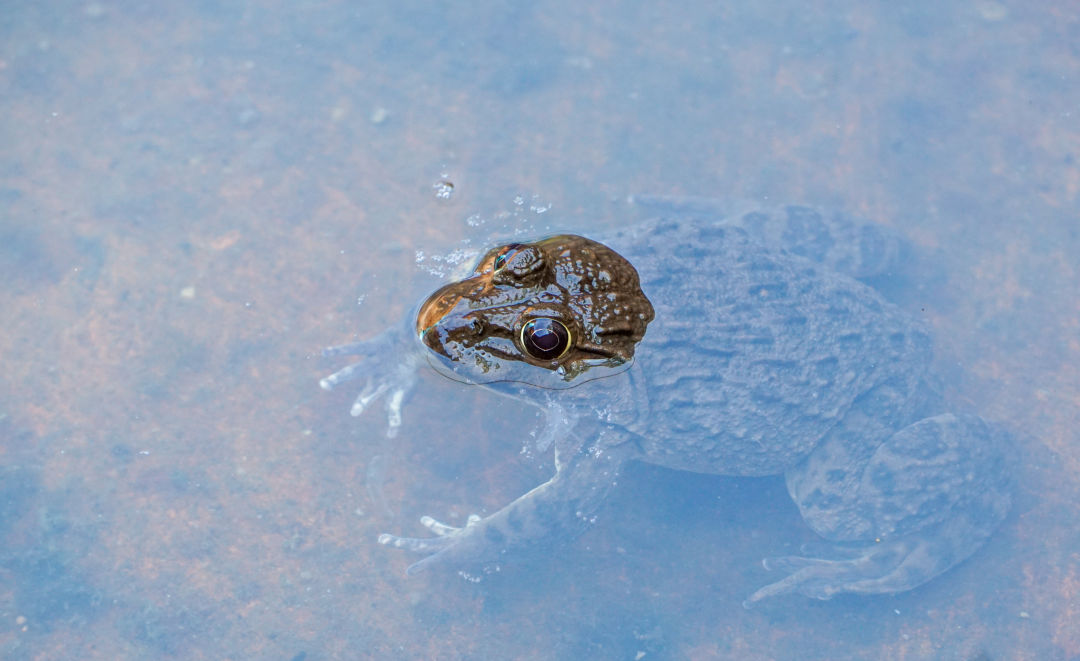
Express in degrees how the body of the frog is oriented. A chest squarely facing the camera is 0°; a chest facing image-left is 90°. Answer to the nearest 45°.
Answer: approximately 90°
